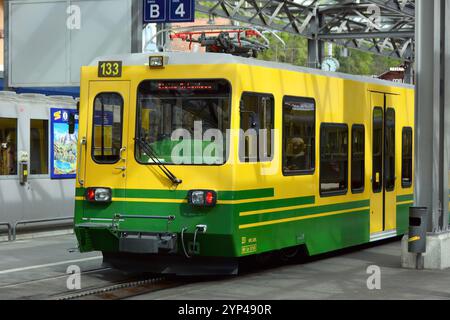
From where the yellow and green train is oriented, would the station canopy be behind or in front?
behind

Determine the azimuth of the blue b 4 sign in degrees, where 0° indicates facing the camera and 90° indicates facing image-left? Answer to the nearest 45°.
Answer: approximately 0°

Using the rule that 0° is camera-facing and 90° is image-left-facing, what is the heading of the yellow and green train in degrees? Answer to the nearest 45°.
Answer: approximately 45°

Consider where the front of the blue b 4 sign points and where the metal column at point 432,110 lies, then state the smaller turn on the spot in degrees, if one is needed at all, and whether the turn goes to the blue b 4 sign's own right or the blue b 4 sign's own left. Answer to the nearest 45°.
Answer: approximately 45° to the blue b 4 sign's own left
